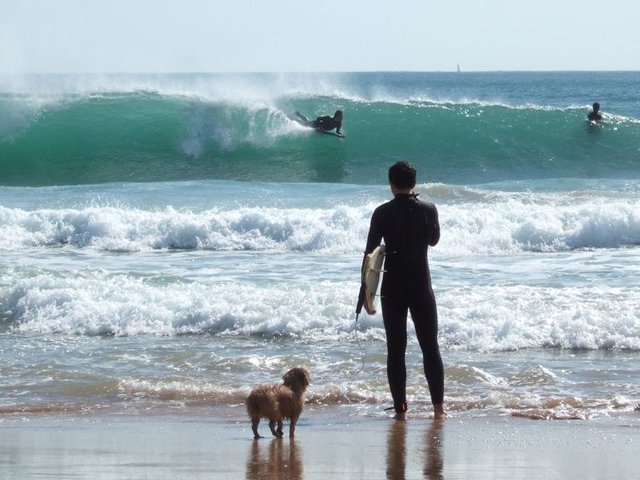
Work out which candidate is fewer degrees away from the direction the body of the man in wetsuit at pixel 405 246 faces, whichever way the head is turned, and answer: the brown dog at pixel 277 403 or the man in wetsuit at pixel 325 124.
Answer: the man in wetsuit

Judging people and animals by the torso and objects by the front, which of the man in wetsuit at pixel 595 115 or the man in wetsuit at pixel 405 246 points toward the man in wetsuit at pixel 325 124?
the man in wetsuit at pixel 405 246

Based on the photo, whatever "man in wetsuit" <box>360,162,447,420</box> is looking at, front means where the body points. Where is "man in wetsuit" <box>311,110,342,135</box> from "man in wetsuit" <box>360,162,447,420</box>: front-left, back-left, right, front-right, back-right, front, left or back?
front

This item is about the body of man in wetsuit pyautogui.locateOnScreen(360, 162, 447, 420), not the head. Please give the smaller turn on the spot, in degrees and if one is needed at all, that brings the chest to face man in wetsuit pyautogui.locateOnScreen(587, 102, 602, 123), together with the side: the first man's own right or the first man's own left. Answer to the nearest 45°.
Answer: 0° — they already face them

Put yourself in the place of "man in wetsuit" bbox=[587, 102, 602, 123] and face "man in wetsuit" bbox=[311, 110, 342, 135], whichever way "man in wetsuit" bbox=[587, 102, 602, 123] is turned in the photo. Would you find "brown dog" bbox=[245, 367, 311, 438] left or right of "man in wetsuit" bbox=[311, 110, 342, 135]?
left

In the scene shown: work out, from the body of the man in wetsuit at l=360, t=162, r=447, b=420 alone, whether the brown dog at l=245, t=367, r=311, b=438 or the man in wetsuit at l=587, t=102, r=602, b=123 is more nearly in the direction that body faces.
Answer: the man in wetsuit

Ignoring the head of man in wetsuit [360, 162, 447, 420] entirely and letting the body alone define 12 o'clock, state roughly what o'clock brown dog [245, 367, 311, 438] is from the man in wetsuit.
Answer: The brown dog is roughly at 8 o'clock from the man in wetsuit.

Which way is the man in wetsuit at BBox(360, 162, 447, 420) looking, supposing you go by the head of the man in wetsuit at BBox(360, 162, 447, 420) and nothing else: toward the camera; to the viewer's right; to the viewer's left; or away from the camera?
away from the camera

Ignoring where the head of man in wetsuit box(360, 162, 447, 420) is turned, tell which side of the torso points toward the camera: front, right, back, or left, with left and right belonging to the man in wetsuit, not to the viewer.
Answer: back
